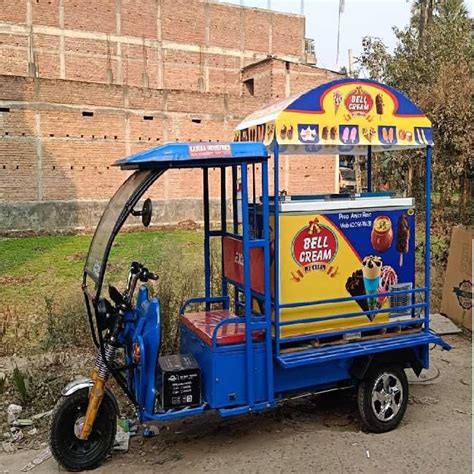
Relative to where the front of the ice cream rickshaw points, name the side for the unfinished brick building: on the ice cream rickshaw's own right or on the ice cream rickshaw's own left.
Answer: on the ice cream rickshaw's own right

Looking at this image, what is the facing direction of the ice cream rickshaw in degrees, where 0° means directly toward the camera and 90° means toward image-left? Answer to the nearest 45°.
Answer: approximately 45°
